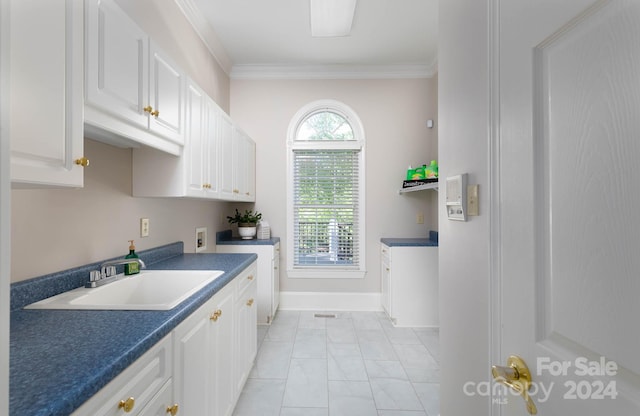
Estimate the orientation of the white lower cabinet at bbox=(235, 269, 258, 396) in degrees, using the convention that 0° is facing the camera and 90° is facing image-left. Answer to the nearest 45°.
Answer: approximately 270°

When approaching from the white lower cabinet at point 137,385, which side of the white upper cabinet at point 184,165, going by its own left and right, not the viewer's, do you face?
right

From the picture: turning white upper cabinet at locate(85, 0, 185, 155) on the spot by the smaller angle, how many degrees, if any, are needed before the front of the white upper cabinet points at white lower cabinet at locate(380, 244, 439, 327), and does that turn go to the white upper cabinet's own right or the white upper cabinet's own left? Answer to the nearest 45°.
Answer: approximately 45° to the white upper cabinet's own left

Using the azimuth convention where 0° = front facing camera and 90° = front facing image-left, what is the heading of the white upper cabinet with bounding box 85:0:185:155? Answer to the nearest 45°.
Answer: approximately 315°

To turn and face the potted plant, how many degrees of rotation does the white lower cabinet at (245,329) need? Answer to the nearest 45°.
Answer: approximately 90° to its left

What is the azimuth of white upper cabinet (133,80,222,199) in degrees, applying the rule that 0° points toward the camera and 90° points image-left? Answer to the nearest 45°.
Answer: approximately 270°

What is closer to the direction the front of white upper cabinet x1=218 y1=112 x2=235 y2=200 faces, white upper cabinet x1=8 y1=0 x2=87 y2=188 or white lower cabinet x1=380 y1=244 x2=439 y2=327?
the white lower cabinet

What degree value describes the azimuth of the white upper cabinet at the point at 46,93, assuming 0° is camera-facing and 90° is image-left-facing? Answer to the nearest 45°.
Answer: approximately 315°

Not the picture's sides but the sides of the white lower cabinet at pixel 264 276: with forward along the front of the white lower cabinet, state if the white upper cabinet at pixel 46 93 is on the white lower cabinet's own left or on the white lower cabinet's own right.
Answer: on the white lower cabinet's own right

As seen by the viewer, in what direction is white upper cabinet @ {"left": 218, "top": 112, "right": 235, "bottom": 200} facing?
to the viewer's right

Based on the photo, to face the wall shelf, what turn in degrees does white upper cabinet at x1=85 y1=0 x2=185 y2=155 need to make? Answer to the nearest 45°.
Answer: approximately 45° to its left
